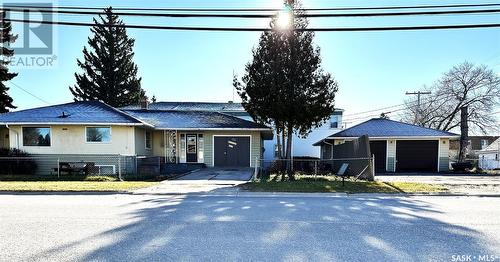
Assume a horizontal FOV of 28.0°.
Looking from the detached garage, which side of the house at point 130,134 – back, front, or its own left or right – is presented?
left

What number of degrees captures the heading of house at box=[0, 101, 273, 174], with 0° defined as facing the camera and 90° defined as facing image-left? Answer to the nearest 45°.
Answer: approximately 0°

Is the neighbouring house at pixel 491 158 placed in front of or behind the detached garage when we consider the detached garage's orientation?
behind

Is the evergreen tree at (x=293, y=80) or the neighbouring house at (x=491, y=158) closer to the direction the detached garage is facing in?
the evergreen tree

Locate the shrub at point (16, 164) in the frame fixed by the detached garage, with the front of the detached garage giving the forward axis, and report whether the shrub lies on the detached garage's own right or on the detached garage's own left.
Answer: on the detached garage's own right

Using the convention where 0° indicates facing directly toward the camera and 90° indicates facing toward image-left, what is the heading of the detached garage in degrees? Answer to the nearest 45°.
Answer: approximately 0°

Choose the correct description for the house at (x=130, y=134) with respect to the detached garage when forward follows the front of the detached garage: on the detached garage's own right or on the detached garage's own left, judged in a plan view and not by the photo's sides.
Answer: on the detached garage's own right
